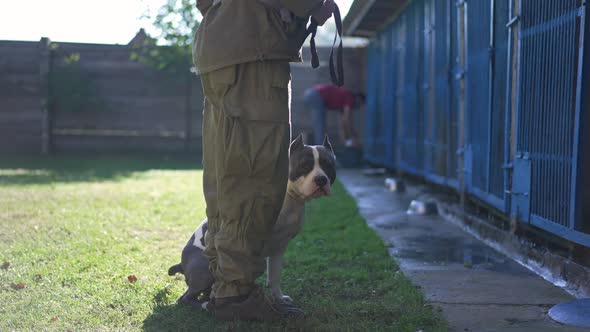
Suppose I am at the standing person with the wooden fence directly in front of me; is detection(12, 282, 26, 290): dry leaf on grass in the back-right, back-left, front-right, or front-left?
front-left

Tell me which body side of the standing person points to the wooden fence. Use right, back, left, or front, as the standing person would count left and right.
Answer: left

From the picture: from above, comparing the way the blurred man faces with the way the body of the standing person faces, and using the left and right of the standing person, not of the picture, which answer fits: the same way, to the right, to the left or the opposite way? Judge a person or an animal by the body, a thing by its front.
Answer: the same way

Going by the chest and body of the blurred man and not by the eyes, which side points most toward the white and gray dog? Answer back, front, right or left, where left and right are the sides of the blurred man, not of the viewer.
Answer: right

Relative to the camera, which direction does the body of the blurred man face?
to the viewer's right

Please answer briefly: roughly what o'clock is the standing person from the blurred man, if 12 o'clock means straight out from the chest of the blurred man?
The standing person is roughly at 3 o'clock from the blurred man.

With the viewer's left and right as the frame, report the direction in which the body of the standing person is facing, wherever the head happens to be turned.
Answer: facing to the right of the viewer

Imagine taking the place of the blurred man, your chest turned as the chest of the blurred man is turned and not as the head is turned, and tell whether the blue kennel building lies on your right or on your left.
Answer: on your right
